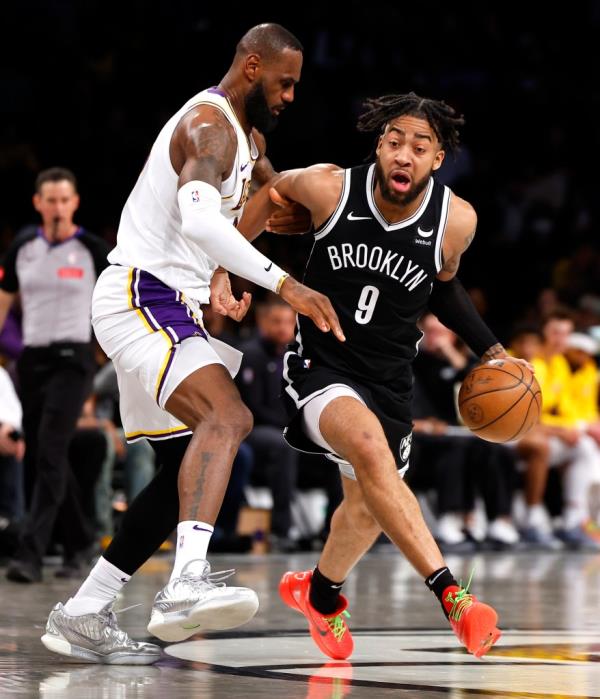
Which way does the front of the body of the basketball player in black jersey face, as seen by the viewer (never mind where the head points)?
toward the camera

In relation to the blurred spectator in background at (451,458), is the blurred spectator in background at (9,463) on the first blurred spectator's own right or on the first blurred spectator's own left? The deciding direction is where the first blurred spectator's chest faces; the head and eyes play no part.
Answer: on the first blurred spectator's own right

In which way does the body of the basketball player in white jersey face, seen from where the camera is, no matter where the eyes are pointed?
to the viewer's right

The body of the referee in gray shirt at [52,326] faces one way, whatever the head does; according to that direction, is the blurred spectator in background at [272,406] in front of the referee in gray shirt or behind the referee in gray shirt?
behind

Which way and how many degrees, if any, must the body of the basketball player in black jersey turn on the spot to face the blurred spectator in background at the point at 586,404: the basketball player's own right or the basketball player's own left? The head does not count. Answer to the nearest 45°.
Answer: approximately 180°

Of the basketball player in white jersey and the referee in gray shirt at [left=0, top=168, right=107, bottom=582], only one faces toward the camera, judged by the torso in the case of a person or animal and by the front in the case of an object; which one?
the referee in gray shirt

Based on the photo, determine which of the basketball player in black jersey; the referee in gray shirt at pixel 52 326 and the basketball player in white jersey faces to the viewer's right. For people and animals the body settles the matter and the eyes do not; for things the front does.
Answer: the basketball player in white jersey

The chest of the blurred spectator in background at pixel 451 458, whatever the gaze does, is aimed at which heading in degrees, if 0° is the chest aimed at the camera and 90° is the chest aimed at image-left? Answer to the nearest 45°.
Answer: approximately 315°

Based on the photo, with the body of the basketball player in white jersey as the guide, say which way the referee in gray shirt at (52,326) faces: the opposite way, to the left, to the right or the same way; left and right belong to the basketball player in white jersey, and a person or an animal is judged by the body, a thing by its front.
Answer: to the right

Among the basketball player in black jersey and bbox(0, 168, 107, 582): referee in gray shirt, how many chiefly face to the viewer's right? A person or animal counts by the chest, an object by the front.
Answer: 0

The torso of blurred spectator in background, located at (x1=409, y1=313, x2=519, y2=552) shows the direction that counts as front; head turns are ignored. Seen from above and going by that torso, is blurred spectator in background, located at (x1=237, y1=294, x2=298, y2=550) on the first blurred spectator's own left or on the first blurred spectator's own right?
on the first blurred spectator's own right

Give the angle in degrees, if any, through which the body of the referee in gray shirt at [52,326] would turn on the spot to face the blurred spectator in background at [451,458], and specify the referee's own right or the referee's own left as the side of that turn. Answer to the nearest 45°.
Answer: approximately 135° to the referee's own left

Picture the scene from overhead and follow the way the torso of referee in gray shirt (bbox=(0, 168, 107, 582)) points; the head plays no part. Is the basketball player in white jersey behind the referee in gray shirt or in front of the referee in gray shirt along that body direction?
in front

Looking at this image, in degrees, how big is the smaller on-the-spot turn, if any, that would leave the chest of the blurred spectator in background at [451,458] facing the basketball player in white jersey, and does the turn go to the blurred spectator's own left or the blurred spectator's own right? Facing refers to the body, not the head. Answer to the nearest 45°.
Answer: approximately 45° to the blurred spectator's own right

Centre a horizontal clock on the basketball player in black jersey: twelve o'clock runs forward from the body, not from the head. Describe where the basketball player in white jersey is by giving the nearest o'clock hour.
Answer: The basketball player in white jersey is roughly at 2 o'clock from the basketball player in black jersey.

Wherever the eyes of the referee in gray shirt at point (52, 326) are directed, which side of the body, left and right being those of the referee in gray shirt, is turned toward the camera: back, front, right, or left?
front
